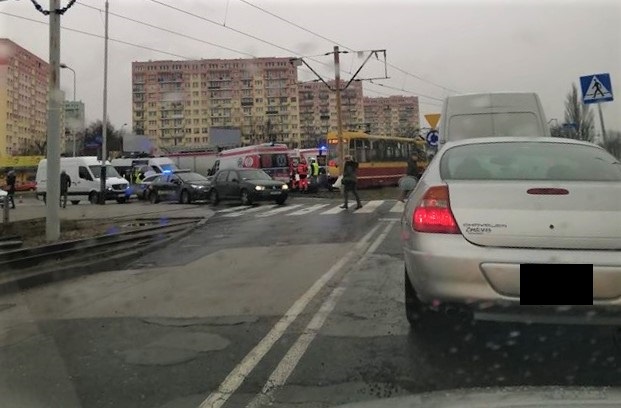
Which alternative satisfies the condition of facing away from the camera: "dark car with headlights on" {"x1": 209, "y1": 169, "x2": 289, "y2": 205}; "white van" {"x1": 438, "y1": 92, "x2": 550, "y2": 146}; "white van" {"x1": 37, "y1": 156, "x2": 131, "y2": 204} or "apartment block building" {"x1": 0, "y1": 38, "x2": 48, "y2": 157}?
"white van" {"x1": 438, "y1": 92, "x2": 550, "y2": 146}

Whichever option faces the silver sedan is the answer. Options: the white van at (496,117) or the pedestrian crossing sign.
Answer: the pedestrian crossing sign

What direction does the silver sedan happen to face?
away from the camera

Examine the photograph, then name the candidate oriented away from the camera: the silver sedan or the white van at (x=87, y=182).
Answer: the silver sedan

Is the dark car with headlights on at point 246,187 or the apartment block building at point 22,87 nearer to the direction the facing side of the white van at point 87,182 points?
the dark car with headlights on

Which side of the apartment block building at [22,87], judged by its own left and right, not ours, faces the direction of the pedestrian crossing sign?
front

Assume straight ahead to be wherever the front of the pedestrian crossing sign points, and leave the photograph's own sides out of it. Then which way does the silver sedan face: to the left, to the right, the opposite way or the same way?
the opposite way

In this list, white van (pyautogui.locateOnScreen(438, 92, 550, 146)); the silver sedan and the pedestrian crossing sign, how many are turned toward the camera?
1
